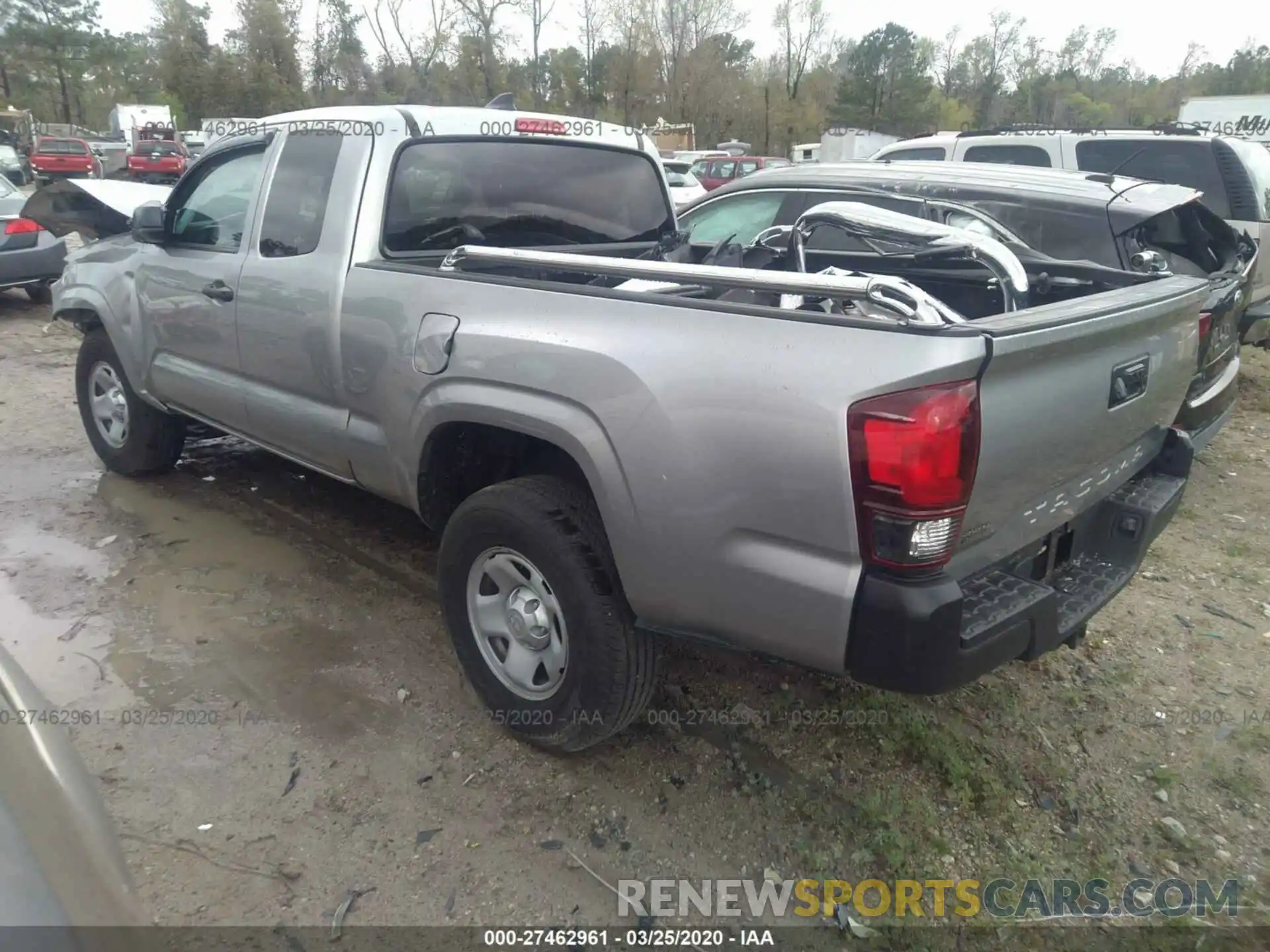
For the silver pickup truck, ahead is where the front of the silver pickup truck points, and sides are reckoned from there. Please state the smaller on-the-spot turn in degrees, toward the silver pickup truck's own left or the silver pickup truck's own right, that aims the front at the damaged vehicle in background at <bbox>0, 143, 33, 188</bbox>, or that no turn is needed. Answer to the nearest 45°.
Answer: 0° — it already faces it

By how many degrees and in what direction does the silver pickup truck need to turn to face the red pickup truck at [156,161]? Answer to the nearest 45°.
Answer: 0° — it already faces it

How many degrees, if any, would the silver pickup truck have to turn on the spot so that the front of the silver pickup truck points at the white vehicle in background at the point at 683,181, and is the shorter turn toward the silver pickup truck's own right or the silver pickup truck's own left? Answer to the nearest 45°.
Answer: approximately 45° to the silver pickup truck's own right

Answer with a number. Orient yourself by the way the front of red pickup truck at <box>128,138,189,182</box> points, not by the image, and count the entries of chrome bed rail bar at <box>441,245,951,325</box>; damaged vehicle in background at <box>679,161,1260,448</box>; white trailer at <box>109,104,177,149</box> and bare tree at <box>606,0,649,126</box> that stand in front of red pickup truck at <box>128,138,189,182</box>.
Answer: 2

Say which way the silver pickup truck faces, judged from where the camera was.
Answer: facing away from the viewer and to the left of the viewer

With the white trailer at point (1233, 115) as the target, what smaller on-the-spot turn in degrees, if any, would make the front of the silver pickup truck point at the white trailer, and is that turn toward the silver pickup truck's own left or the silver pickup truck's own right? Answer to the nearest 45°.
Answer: approximately 90° to the silver pickup truck's own right

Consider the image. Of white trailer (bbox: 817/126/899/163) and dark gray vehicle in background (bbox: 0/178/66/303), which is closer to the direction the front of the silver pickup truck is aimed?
the dark gray vehicle in background

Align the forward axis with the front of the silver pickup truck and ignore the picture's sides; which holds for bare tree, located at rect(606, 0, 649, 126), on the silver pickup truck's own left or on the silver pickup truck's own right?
on the silver pickup truck's own right
